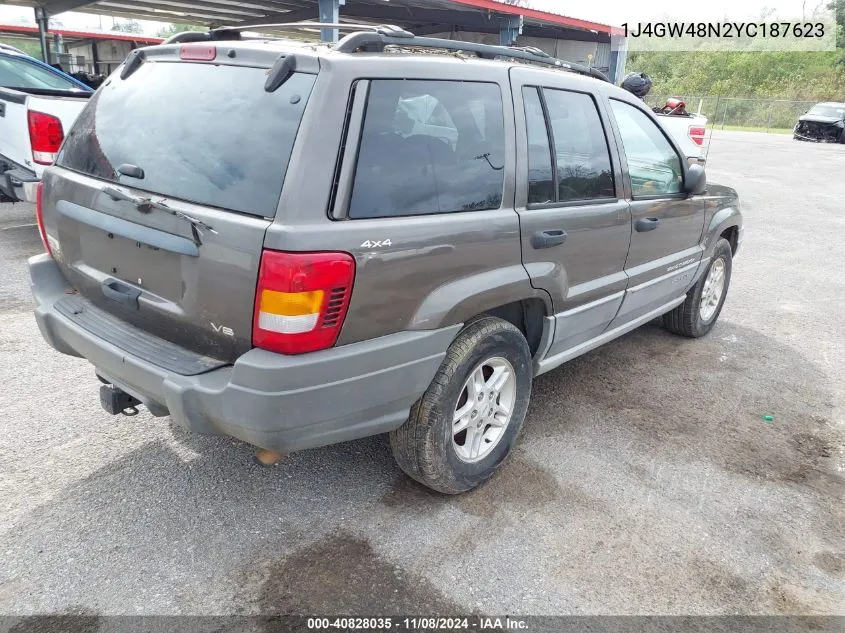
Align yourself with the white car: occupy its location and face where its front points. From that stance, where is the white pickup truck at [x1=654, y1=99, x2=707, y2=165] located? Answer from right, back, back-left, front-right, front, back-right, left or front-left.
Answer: front-left

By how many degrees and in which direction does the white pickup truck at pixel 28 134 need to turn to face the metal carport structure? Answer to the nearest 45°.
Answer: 0° — it already faces it
